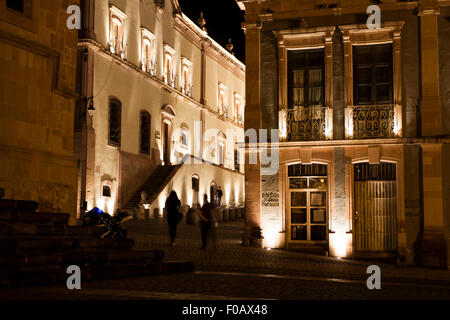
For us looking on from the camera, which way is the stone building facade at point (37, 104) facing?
facing the viewer and to the right of the viewer

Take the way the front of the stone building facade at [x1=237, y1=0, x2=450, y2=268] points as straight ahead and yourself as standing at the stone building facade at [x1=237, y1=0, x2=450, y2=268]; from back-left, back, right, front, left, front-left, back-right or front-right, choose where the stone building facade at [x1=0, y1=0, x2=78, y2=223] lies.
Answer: front-right

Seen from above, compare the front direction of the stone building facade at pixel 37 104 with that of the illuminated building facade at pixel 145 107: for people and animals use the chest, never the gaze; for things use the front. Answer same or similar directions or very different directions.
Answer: same or similar directions

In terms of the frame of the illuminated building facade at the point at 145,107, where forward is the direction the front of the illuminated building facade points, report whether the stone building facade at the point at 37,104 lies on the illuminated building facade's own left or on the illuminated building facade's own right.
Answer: on the illuminated building facade's own right

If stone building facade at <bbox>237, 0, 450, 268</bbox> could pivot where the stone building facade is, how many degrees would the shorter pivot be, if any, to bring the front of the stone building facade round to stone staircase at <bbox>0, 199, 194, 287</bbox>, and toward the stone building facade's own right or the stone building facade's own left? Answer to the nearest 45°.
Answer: approximately 45° to the stone building facade's own right

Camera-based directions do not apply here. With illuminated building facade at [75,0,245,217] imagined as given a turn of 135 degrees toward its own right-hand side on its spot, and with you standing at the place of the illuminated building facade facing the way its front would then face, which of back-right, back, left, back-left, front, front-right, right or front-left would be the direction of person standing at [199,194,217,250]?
left

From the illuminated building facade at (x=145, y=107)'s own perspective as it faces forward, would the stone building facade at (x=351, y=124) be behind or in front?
in front

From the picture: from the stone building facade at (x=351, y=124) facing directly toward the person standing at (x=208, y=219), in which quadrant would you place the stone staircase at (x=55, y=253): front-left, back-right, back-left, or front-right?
front-left

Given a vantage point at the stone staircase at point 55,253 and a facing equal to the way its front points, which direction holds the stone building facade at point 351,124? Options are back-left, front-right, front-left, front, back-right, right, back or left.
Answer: front-left

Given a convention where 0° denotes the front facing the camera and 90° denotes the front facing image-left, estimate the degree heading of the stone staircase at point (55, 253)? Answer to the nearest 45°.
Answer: approximately 270°

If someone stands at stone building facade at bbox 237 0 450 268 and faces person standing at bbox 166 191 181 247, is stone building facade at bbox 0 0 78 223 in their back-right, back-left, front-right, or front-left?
front-left

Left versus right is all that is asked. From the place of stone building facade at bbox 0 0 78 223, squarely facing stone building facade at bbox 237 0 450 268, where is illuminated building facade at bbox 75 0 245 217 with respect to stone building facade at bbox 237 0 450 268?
left

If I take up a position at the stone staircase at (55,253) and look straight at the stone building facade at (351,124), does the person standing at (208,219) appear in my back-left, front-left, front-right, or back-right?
front-left

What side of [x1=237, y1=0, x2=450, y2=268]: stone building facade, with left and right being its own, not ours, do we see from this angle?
front
